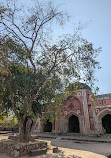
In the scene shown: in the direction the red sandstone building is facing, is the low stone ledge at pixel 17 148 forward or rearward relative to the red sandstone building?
forward

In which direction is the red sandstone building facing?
toward the camera
